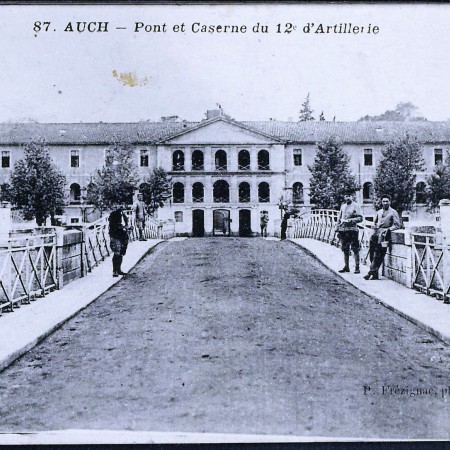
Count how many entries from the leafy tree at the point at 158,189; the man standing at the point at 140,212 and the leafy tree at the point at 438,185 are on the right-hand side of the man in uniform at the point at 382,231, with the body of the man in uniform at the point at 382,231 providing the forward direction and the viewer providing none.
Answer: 2

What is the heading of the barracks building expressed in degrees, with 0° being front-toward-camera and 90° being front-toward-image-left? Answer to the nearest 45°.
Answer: approximately 0°

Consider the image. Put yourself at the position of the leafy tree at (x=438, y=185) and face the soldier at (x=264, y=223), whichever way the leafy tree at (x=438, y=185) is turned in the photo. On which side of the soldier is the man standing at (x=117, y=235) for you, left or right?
left

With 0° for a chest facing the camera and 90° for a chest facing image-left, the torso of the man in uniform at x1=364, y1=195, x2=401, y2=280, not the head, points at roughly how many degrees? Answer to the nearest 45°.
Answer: approximately 45°

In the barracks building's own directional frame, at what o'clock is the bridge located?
The bridge is roughly at 12 o'clock from the barracks building.

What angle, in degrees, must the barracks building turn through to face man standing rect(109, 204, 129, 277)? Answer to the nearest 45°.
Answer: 0° — it already faces them
